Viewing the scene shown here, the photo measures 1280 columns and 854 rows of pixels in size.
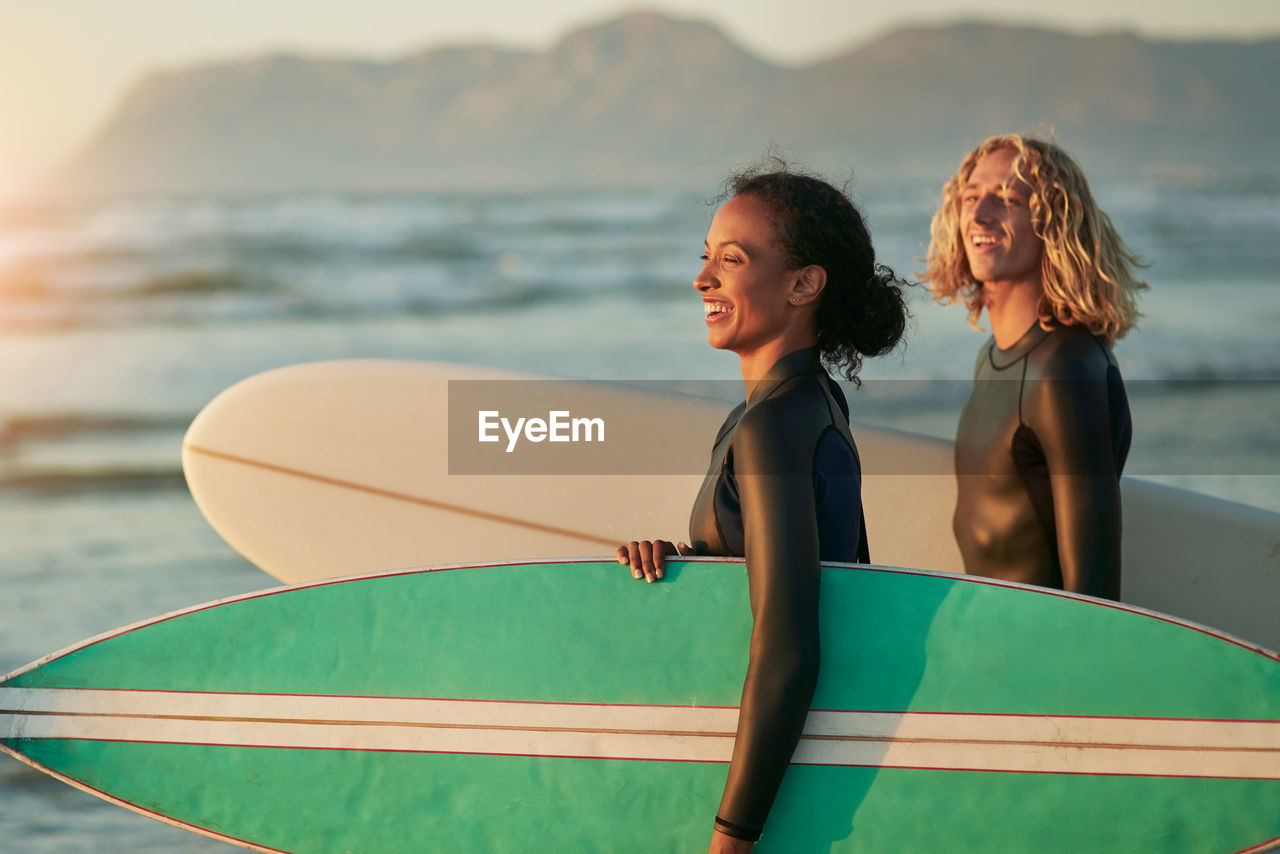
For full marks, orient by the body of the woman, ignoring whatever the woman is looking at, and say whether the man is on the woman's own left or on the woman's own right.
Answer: on the woman's own right

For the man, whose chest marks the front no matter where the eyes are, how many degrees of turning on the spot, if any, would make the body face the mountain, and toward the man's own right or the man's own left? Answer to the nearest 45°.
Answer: approximately 135° to the man's own right

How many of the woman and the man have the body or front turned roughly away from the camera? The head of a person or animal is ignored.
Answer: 0

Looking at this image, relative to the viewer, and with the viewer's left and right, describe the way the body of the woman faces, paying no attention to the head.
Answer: facing to the left of the viewer

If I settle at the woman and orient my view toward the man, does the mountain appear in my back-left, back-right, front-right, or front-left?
front-left

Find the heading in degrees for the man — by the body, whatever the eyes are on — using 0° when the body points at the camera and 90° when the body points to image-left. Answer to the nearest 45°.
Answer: approximately 45°

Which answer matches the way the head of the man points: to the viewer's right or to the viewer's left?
to the viewer's left

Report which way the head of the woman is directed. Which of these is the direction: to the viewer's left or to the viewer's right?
to the viewer's left

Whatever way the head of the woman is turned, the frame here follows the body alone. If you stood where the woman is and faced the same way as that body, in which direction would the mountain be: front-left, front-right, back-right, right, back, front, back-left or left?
right

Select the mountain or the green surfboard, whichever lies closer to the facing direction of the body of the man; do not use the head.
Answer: the green surfboard

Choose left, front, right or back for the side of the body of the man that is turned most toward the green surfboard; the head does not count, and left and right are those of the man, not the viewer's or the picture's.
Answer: front
